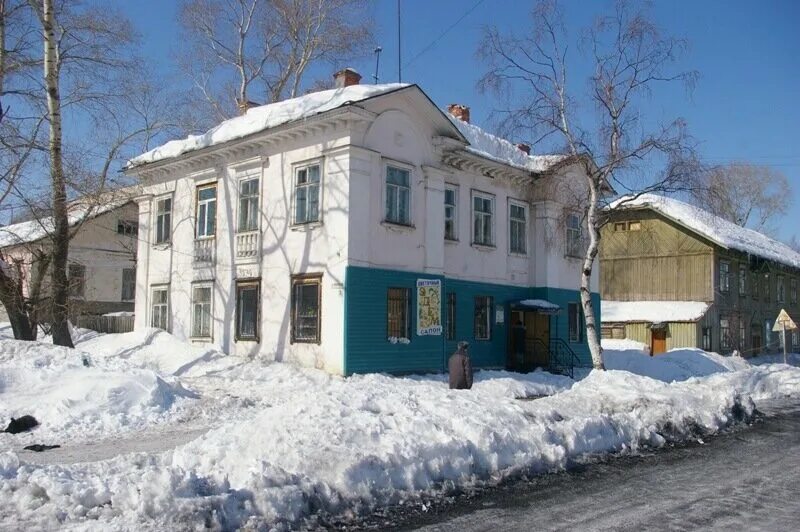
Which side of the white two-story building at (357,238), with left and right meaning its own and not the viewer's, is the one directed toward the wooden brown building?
left

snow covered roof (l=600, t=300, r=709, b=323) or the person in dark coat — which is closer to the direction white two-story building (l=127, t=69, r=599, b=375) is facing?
the person in dark coat

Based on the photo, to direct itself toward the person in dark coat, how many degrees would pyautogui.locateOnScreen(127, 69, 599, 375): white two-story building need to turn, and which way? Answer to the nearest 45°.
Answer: approximately 45° to its right

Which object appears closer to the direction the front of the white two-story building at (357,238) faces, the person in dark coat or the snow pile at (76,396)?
the person in dark coat

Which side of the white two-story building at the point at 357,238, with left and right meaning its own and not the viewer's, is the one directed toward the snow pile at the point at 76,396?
right

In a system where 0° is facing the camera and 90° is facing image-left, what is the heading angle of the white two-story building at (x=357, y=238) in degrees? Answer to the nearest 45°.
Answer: approximately 315°

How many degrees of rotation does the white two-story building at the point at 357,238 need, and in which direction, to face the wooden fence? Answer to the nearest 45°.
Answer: approximately 180°

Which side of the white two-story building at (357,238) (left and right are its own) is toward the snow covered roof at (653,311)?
left
